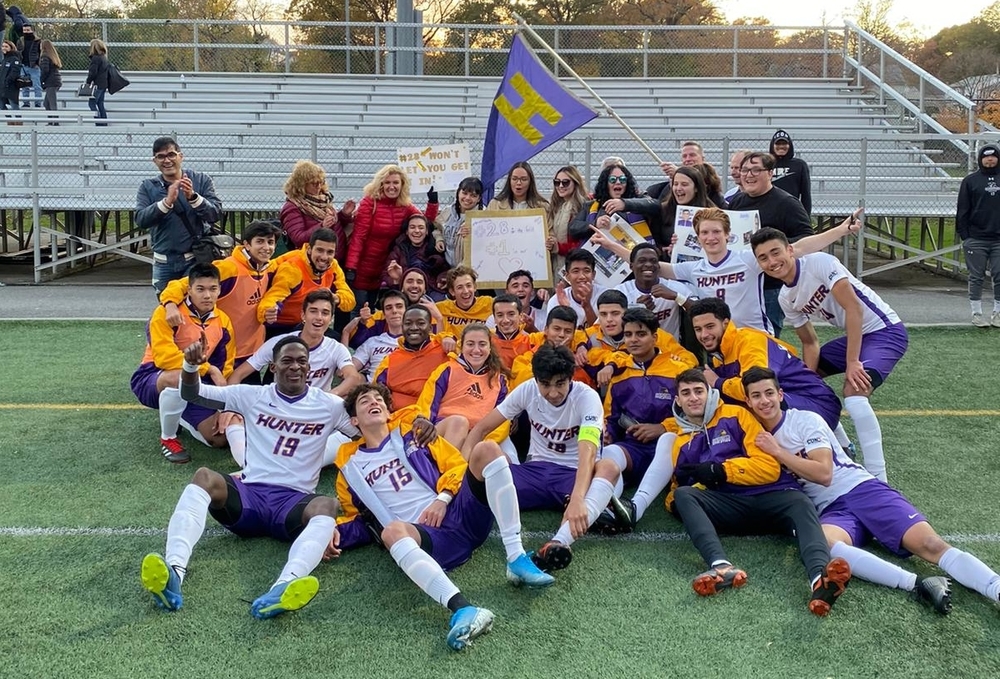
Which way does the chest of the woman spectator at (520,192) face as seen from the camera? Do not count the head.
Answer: toward the camera

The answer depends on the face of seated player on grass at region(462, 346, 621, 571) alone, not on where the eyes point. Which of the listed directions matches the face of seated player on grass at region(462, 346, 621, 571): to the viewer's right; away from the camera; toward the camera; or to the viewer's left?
toward the camera

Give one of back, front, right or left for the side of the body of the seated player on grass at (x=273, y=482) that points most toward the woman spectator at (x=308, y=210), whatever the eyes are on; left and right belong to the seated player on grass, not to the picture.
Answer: back

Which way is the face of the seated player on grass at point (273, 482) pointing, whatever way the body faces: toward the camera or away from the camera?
toward the camera

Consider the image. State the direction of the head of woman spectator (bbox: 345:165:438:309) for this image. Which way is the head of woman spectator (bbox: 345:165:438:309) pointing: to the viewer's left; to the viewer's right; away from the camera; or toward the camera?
toward the camera

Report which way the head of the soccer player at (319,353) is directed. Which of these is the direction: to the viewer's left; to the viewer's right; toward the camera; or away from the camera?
toward the camera

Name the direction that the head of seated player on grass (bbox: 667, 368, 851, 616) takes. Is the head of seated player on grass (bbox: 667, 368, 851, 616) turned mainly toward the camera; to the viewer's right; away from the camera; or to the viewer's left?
toward the camera

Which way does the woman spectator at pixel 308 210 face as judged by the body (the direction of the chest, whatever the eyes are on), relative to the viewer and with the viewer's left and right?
facing the viewer and to the right of the viewer

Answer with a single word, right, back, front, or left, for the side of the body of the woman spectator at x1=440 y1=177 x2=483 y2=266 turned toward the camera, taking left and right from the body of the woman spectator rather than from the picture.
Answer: front

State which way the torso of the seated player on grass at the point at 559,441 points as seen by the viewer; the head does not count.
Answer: toward the camera

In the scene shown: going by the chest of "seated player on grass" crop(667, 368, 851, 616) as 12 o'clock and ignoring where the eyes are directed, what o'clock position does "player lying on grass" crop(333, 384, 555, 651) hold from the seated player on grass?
The player lying on grass is roughly at 2 o'clock from the seated player on grass.

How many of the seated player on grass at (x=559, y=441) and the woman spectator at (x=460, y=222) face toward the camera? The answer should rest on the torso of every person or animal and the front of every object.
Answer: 2
